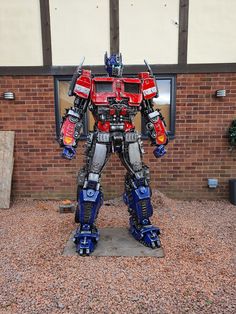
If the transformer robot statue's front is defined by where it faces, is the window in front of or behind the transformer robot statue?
behind
